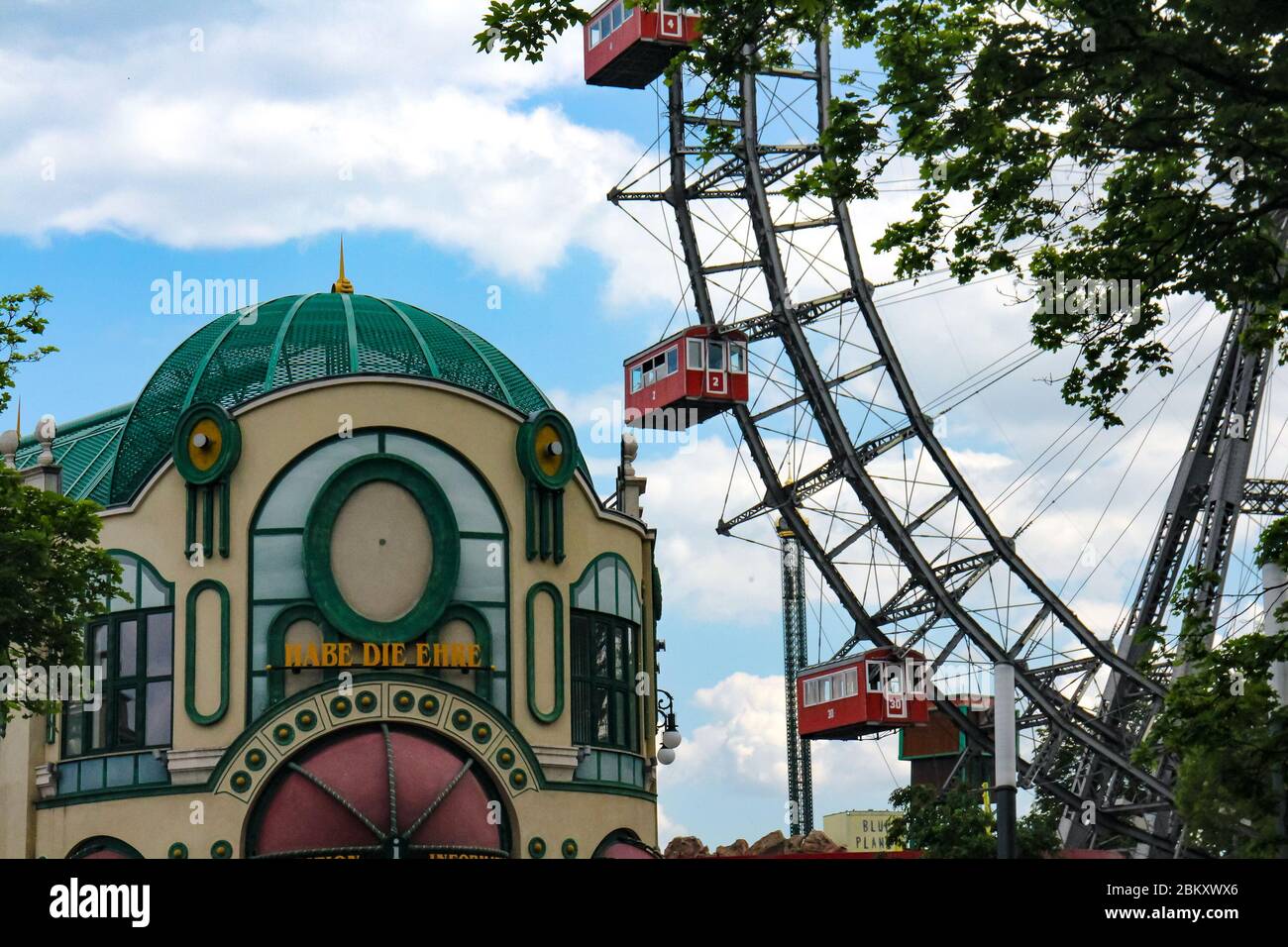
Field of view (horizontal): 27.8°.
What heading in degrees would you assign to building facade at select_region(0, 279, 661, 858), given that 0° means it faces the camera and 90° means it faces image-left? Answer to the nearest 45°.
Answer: approximately 0°
